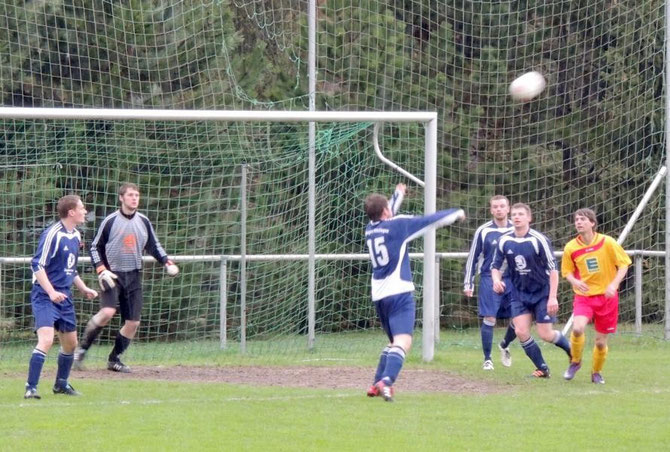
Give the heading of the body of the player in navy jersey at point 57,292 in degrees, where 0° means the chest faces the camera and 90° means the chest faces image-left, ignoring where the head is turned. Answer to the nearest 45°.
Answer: approximately 315°

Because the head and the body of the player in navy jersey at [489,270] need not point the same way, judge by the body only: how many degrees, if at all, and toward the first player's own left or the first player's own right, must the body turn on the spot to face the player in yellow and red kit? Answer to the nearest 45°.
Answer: approximately 45° to the first player's own left

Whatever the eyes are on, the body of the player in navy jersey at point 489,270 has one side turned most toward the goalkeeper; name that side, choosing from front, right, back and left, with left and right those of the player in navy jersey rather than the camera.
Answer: right

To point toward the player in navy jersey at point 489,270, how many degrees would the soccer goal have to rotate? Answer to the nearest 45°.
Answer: approximately 45° to its left

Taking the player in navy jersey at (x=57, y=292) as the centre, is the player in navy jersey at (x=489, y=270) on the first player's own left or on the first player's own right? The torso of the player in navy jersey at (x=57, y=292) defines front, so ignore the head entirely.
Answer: on the first player's own left

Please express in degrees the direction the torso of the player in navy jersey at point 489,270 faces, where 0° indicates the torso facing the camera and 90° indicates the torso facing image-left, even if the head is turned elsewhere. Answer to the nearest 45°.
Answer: approximately 0°

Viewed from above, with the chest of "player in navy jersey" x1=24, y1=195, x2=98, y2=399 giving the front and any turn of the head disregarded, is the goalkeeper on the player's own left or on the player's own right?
on the player's own left

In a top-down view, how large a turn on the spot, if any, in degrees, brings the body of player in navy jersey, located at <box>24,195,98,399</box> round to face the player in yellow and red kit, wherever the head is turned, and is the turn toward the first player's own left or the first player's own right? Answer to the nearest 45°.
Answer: approximately 45° to the first player's own left

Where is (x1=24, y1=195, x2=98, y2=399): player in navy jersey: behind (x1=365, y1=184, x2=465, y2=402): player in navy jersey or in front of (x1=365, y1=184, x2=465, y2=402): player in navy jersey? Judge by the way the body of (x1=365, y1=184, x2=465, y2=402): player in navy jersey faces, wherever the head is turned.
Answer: behind

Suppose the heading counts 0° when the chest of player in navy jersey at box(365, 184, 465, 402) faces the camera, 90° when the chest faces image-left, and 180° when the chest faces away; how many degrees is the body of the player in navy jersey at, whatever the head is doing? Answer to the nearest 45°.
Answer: approximately 225°
